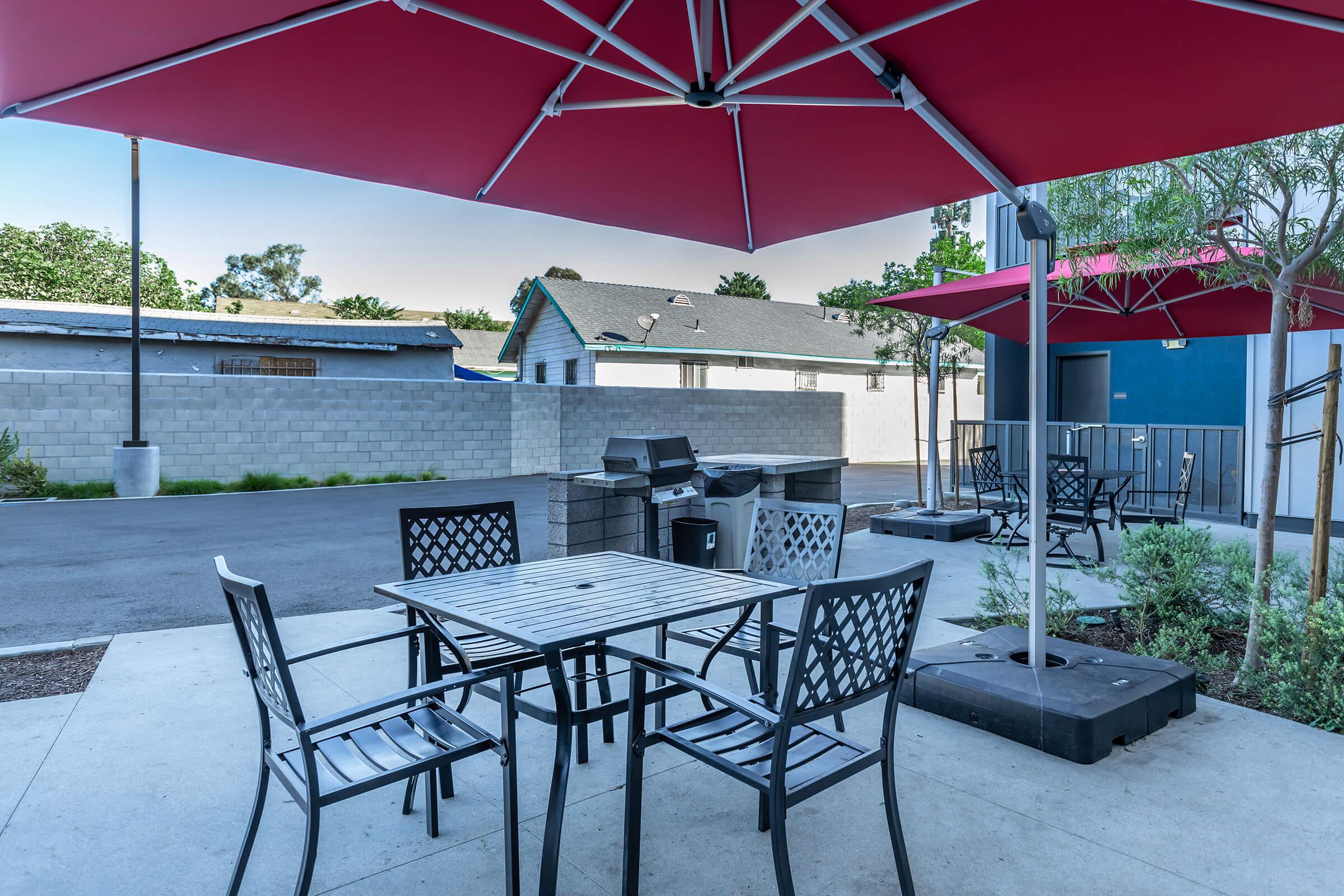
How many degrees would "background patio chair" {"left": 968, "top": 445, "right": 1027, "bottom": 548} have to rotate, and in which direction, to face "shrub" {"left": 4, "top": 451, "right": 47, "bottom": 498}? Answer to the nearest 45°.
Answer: approximately 135° to its right

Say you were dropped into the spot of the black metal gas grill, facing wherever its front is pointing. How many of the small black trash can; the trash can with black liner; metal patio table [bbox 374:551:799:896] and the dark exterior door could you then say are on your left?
3

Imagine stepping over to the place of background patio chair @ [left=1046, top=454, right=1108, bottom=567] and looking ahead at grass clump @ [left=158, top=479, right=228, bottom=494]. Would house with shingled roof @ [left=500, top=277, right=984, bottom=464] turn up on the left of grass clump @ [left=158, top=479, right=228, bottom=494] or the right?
right

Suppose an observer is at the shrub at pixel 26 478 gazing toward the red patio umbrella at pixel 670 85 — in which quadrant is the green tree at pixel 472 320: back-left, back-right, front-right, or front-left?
back-left

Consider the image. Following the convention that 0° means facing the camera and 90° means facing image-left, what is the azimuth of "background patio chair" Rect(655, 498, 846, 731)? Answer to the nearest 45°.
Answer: approximately 45°

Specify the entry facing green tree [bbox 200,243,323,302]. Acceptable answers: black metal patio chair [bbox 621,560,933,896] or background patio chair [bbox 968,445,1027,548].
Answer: the black metal patio chair

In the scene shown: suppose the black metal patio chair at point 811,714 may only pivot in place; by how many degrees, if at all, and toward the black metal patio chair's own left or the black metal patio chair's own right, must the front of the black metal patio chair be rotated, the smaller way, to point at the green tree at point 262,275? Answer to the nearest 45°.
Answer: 0° — it already faces it

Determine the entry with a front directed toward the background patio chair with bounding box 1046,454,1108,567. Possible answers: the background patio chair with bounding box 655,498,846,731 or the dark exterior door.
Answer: the dark exterior door

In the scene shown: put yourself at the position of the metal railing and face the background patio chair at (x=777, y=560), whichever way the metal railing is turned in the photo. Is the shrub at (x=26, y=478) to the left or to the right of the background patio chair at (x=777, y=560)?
right
